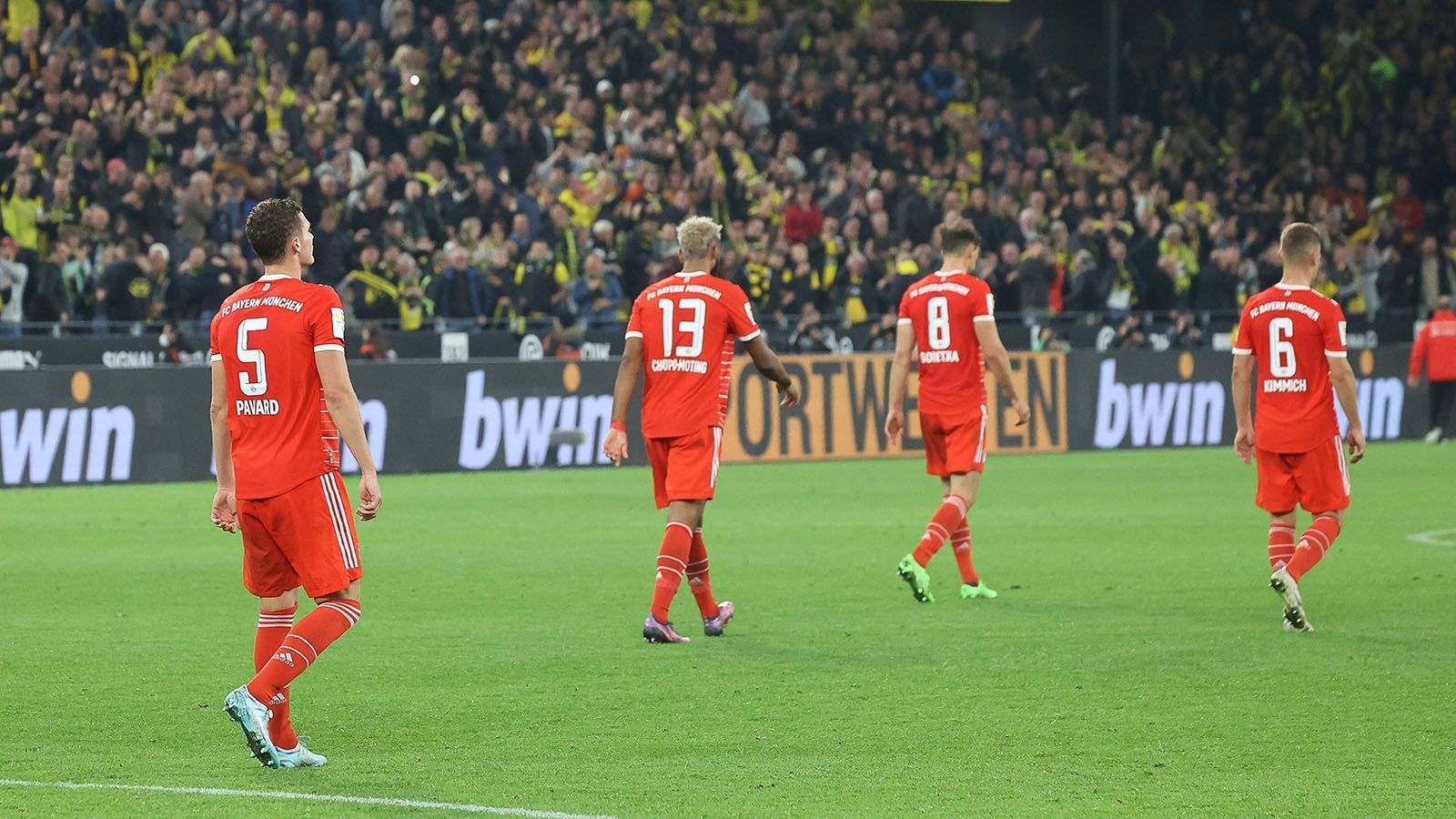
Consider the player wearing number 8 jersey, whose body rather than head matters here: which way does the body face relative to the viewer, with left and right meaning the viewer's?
facing away from the viewer and to the right of the viewer

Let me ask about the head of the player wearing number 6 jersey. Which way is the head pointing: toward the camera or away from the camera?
away from the camera

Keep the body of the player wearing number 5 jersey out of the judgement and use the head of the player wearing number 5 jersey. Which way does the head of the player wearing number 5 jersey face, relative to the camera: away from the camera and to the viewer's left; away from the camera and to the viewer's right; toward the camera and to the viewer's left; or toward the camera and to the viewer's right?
away from the camera and to the viewer's right

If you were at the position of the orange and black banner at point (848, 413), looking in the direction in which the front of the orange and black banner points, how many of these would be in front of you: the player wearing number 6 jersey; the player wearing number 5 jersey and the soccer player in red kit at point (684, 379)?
3

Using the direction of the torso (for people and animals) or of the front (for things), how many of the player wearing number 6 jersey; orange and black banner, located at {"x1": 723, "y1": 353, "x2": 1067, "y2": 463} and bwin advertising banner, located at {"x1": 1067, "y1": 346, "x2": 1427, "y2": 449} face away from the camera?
1

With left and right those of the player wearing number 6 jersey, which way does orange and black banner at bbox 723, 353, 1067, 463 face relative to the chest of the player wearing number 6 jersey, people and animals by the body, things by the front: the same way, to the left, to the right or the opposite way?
the opposite way

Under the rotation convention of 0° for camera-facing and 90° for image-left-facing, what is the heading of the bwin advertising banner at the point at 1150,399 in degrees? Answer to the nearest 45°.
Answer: approximately 0°

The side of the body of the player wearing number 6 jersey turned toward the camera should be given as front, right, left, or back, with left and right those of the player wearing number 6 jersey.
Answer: back

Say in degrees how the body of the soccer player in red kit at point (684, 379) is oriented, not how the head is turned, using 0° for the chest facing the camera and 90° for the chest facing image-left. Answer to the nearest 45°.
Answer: approximately 225°

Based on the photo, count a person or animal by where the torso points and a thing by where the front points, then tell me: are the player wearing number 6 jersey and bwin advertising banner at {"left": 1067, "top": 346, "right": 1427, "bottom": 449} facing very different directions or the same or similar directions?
very different directions

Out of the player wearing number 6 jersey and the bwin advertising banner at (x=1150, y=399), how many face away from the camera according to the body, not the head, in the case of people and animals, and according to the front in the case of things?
1

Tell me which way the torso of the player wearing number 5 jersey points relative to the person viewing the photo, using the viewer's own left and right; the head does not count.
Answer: facing away from the viewer and to the right of the viewer
